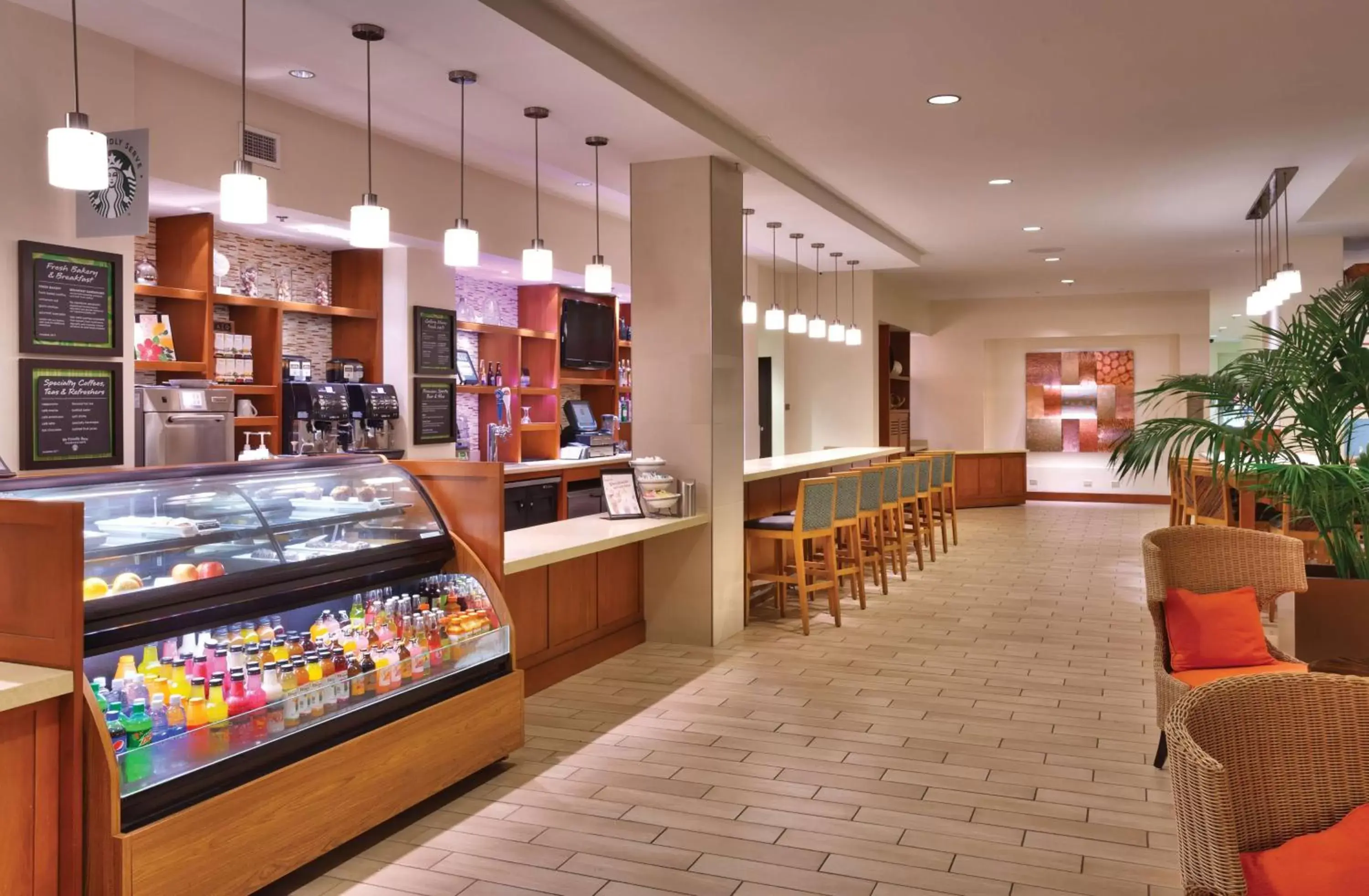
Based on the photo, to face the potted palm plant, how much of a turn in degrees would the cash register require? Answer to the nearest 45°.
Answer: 0° — it already faces it

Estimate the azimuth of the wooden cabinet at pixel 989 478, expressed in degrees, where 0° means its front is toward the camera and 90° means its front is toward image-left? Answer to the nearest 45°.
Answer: approximately 0°

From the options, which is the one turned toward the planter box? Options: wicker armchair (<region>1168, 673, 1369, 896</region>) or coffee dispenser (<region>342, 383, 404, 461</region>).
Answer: the coffee dispenser

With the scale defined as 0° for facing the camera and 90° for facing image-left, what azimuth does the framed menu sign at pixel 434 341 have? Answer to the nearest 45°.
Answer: approximately 315°

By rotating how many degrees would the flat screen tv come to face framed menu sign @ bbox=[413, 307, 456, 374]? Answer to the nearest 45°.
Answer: approximately 90° to its right

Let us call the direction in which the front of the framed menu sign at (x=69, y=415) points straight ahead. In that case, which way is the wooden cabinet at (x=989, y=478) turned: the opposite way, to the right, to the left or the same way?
to the right

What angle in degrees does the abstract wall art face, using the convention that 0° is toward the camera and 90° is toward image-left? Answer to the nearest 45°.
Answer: approximately 0°

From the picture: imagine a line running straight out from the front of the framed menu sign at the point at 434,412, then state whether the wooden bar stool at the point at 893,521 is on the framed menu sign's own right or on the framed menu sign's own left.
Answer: on the framed menu sign's own left
